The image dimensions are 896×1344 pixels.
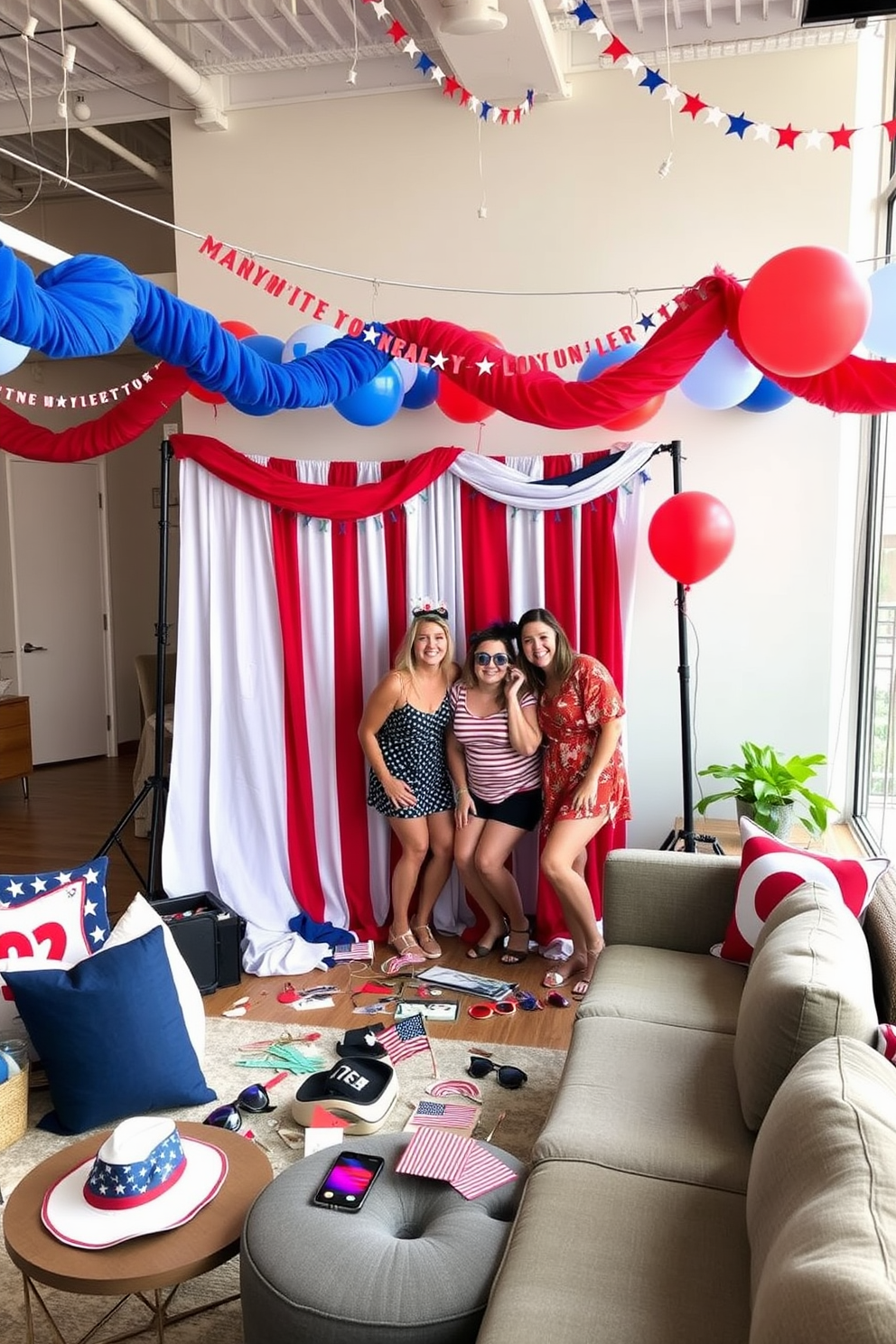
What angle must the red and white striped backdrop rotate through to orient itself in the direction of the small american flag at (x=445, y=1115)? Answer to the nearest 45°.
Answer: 0° — it already faces it

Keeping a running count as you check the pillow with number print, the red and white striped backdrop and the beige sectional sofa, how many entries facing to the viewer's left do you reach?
1

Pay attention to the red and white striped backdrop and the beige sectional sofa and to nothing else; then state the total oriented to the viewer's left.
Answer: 1

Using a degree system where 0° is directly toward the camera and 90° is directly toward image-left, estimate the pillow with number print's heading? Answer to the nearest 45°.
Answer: approximately 0°

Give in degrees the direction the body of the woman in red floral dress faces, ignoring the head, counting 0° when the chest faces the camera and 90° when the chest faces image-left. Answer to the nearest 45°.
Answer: approximately 45°

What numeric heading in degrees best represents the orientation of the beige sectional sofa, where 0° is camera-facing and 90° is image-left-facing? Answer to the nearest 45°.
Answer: approximately 90°

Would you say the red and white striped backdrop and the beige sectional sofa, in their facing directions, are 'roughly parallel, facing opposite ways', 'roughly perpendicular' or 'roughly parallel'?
roughly perpendicular

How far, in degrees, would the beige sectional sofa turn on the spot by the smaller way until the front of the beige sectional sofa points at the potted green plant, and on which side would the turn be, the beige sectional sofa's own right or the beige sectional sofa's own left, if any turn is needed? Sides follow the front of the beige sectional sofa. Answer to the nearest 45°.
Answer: approximately 90° to the beige sectional sofa's own right
